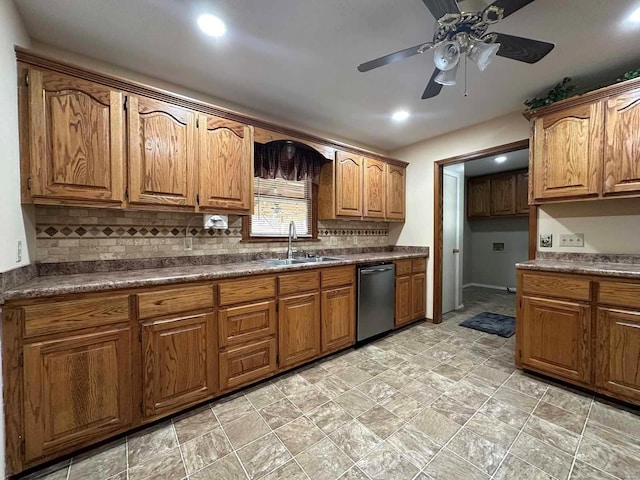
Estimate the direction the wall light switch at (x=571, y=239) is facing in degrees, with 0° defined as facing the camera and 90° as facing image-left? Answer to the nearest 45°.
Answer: approximately 0°

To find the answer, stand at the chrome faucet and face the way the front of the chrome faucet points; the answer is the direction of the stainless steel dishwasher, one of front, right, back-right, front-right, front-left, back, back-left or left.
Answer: front-left

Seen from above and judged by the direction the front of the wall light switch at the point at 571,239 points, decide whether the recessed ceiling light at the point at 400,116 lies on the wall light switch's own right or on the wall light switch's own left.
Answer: on the wall light switch's own right

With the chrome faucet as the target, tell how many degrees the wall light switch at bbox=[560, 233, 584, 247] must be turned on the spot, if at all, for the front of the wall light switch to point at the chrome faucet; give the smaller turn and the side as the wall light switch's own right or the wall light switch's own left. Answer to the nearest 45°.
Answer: approximately 45° to the wall light switch's own right

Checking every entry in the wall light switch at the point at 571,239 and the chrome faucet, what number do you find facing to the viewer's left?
0

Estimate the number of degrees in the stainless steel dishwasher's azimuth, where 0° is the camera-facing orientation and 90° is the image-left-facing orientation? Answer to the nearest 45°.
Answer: approximately 315°

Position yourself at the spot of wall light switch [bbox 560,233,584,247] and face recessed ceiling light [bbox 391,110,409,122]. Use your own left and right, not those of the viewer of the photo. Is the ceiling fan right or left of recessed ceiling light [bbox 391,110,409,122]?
left

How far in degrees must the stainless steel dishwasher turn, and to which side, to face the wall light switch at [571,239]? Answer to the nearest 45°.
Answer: approximately 45° to its left

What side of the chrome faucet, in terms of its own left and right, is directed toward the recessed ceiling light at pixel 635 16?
front
